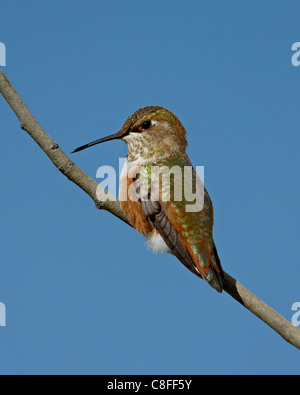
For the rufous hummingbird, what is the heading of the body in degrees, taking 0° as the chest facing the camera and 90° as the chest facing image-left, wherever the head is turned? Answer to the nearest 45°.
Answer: approximately 90°
